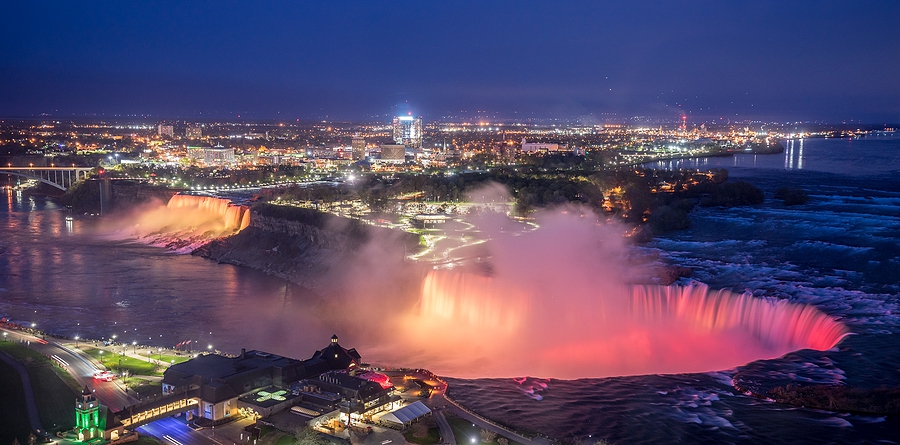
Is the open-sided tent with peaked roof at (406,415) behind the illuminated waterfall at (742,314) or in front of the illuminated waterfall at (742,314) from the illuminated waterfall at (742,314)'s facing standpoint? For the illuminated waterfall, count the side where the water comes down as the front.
in front

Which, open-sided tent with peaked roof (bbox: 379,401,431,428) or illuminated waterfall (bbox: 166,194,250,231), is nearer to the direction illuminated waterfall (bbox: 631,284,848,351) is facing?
the open-sided tent with peaked roof

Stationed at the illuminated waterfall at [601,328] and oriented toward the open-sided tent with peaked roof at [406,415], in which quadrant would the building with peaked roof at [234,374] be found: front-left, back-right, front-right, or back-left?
front-right

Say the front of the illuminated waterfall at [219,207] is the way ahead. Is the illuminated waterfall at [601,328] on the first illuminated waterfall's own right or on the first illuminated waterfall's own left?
on the first illuminated waterfall's own left

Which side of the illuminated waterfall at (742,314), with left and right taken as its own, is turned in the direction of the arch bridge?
right

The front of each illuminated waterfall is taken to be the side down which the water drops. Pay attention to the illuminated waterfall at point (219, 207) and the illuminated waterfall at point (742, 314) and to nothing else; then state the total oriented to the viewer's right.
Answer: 0

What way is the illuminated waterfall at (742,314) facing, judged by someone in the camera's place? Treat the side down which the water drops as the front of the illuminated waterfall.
facing the viewer and to the left of the viewer

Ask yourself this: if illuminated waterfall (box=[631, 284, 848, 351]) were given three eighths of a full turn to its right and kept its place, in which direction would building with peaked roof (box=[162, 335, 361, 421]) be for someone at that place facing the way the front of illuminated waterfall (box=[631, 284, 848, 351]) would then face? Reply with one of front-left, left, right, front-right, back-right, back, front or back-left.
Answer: back-left

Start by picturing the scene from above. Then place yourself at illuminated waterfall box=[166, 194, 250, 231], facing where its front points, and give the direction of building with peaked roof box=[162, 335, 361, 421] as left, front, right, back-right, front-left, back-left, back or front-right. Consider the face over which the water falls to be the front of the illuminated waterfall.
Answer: front-left
